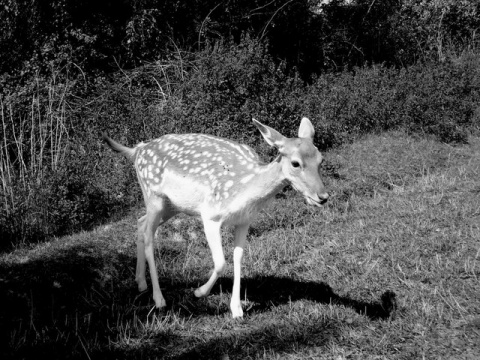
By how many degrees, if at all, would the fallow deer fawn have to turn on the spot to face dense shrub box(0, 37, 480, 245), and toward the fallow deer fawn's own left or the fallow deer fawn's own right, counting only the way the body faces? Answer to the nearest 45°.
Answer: approximately 135° to the fallow deer fawn's own left

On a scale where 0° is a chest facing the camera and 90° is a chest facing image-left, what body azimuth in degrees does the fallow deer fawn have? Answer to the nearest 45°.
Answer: approximately 315°
